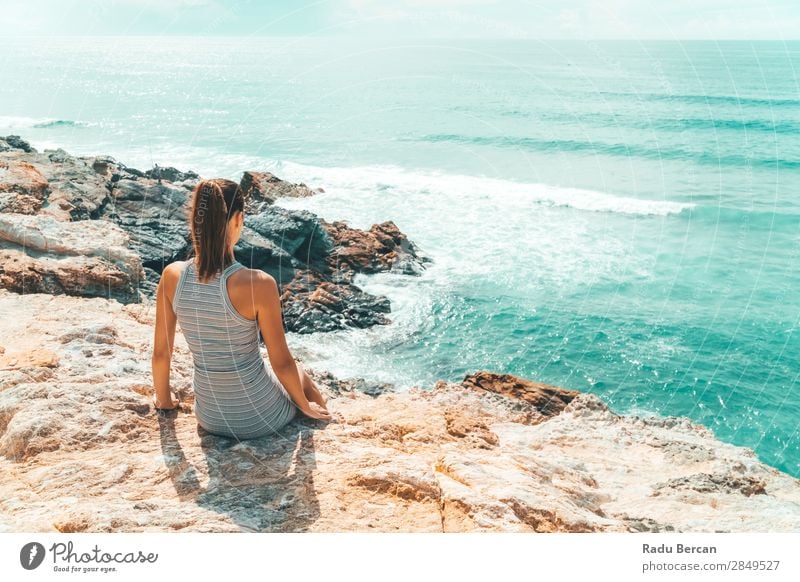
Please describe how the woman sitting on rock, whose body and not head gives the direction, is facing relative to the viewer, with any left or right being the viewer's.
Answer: facing away from the viewer and to the right of the viewer

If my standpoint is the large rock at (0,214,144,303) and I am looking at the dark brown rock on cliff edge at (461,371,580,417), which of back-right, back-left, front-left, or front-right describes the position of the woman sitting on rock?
front-right

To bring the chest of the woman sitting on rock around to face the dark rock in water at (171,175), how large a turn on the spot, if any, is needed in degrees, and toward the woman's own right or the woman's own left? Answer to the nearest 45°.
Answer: approximately 45° to the woman's own left

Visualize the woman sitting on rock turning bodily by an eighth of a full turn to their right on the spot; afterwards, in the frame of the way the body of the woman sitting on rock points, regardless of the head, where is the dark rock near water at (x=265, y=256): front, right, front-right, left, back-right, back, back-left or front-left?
left

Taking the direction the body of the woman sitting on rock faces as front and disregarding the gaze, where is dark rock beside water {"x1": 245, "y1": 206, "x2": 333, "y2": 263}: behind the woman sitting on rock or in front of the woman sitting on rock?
in front

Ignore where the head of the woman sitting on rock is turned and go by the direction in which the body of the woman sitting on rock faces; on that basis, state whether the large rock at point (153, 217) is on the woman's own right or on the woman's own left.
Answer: on the woman's own left

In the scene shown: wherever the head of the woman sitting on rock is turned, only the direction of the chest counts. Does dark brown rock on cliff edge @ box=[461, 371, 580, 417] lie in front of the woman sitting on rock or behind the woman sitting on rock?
in front
